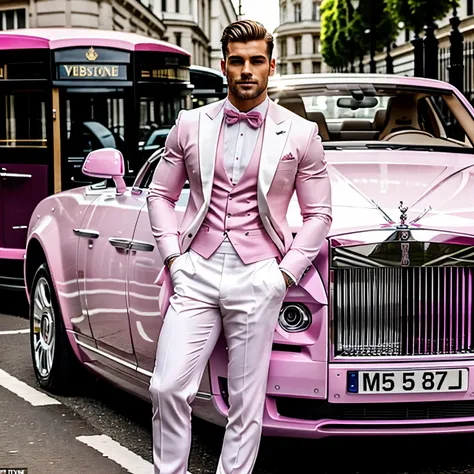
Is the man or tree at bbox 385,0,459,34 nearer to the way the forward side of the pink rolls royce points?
the man

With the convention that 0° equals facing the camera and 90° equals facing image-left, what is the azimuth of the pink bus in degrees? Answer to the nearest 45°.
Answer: approximately 315°

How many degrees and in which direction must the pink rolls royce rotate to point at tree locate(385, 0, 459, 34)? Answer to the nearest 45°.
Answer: approximately 135° to its left

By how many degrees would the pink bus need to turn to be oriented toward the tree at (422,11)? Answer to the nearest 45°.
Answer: approximately 90° to its left

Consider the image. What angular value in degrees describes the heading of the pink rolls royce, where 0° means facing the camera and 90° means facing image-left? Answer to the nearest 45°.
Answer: approximately 315°

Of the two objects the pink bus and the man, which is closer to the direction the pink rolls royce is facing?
the man
